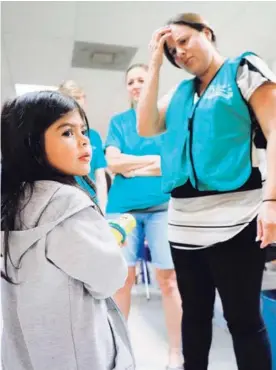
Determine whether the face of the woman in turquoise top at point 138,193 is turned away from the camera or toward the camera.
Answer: toward the camera

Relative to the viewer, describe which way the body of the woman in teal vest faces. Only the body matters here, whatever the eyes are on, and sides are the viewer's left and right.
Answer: facing the viewer and to the left of the viewer

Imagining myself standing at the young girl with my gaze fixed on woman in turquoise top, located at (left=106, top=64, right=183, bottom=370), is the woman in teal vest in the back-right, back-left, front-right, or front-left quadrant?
front-right

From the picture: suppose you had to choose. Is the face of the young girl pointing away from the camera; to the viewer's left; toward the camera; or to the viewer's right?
to the viewer's right

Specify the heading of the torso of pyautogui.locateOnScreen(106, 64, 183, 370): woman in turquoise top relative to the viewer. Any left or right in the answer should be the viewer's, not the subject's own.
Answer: facing the viewer

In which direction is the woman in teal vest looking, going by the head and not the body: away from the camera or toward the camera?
toward the camera

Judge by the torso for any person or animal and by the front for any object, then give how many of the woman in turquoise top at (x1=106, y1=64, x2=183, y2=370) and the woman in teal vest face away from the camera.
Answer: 0
